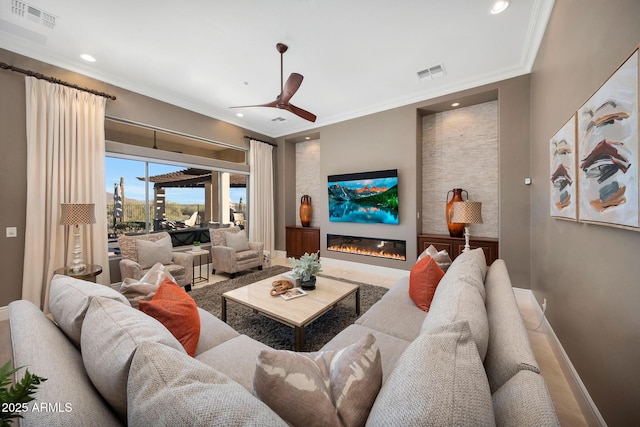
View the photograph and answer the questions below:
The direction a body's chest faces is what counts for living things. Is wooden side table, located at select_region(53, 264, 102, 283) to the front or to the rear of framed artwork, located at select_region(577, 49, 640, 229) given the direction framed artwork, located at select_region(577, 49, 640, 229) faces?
to the front

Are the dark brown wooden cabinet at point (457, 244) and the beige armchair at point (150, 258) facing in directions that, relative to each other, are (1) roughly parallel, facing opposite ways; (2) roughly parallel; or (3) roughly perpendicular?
roughly perpendicular

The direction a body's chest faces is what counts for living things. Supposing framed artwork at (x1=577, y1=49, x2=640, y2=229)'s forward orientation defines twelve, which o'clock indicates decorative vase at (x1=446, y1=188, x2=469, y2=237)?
The decorative vase is roughly at 2 o'clock from the framed artwork.

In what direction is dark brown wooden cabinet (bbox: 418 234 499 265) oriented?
toward the camera

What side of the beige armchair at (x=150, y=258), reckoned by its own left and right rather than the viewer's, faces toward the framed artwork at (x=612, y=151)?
front

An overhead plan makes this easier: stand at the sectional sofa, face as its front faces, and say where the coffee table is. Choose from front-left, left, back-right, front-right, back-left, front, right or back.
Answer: front

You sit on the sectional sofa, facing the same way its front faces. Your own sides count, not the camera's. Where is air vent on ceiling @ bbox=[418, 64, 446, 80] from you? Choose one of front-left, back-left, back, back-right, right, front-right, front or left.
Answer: front-right

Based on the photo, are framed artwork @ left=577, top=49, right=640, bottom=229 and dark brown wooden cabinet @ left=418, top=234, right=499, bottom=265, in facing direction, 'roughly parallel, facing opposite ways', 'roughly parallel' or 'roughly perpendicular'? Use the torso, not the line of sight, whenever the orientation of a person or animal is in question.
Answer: roughly perpendicular

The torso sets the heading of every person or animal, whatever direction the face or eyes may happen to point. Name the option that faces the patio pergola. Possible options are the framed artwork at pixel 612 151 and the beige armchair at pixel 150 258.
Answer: the framed artwork

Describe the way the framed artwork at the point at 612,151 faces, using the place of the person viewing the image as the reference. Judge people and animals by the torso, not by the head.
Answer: facing to the left of the viewer

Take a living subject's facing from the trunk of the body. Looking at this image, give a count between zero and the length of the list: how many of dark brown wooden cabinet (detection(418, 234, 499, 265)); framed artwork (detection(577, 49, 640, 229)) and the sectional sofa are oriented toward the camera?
1

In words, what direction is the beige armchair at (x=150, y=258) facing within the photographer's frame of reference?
facing the viewer and to the right of the viewer

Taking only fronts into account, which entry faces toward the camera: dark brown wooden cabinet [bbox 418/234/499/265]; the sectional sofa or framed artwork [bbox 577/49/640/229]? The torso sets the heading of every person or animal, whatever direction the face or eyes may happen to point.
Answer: the dark brown wooden cabinet
